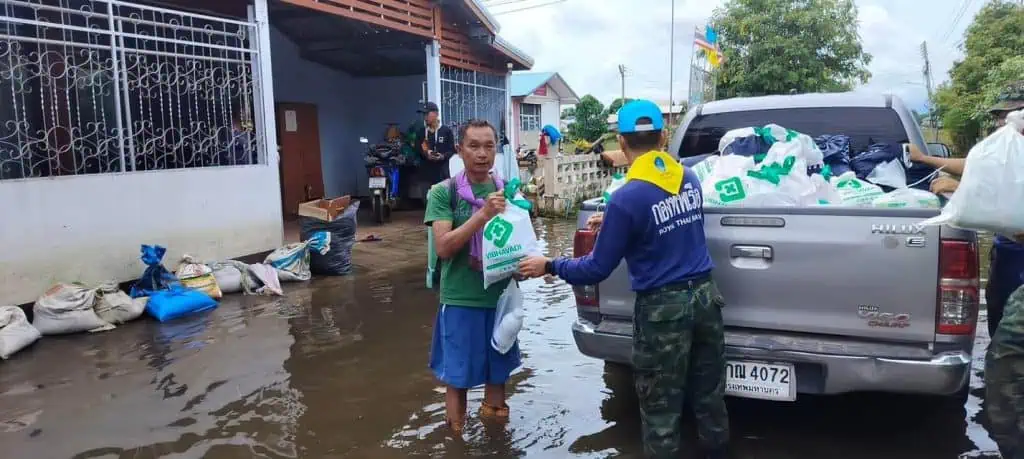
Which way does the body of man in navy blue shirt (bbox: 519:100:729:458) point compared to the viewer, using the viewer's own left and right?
facing away from the viewer and to the left of the viewer

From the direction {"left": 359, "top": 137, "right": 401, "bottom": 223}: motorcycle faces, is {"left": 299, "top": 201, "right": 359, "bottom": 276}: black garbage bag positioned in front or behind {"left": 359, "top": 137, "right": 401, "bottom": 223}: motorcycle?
behind

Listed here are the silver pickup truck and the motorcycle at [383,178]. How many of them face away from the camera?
2

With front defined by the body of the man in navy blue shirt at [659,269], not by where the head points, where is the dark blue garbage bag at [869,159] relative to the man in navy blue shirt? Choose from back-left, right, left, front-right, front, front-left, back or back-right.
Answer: right

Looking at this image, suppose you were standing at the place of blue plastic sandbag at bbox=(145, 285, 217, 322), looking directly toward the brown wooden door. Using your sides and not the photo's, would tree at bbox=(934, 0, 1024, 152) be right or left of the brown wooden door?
right

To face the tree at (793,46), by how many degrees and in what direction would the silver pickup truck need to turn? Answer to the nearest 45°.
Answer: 0° — it already faces it

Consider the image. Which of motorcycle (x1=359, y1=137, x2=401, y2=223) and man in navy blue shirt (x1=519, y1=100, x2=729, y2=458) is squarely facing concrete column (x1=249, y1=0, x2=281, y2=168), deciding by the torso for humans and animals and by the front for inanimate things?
the man in navy blue shirt

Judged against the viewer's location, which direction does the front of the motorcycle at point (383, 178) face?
facing away from the viewer

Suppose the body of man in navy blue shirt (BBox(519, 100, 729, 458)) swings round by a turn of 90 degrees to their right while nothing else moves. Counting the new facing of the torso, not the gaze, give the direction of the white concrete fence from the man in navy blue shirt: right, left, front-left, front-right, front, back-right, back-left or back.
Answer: front-left

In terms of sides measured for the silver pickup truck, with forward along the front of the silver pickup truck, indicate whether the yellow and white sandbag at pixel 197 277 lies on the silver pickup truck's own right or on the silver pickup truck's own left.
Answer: on the silver pickup truck's own left

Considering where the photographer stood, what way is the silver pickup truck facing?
facing away from the viewer

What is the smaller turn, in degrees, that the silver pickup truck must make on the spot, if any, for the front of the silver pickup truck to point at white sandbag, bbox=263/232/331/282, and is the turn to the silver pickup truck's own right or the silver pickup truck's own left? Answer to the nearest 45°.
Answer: approximately 45° to the silver pickup truck's own left
